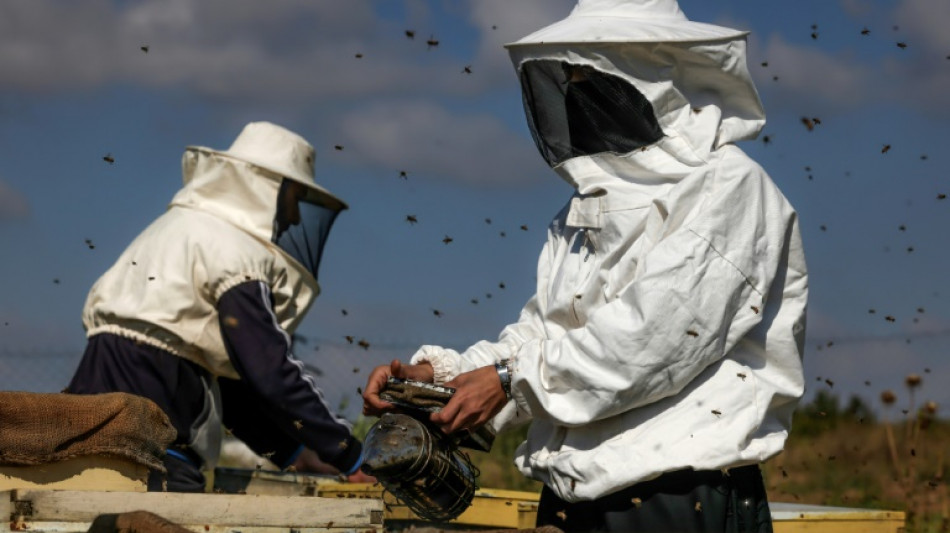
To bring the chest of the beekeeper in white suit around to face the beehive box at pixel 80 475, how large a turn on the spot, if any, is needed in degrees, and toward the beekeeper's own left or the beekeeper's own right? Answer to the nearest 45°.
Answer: approximately 45° to the beekeeper's own right

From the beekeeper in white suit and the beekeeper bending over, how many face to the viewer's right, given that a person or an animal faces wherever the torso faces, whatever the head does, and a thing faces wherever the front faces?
1

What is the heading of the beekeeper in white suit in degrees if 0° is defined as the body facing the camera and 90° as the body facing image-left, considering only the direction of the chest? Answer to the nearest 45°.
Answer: approximately 45°

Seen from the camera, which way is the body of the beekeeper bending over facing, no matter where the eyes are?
to the viewer's right

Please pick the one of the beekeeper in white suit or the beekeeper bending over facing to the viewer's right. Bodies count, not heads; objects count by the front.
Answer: the beekeeper bending over
